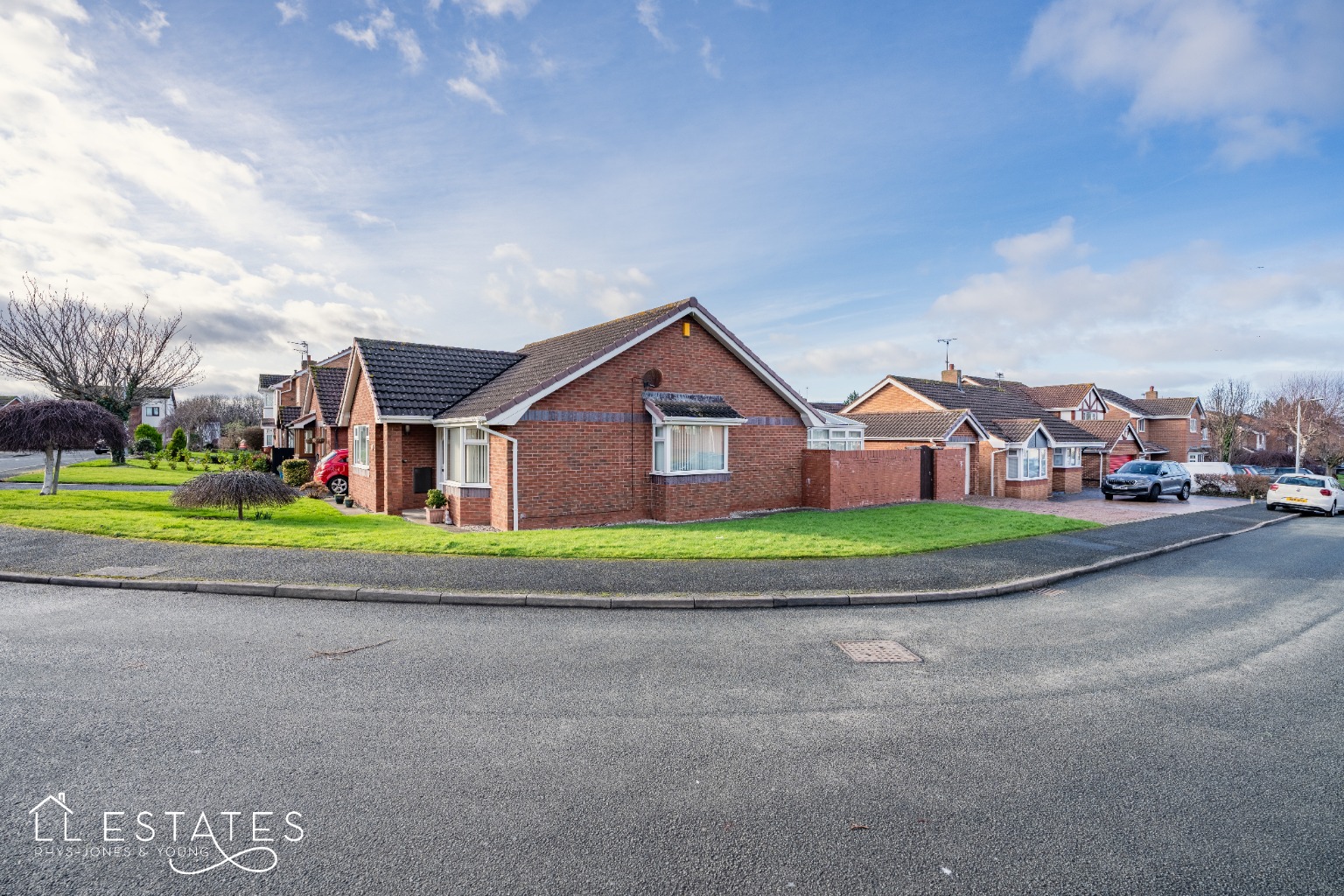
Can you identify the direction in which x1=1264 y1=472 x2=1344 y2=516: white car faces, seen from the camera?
facing away from the viewer and to the right of the viewer

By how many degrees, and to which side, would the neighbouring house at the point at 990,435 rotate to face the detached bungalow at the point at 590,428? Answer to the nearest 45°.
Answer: approximately 90° to its right

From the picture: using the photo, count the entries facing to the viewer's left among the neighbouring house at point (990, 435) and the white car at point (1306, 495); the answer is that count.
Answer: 0

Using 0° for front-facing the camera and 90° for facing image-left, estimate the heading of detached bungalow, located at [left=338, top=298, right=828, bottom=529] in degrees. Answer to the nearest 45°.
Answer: approximately 45°

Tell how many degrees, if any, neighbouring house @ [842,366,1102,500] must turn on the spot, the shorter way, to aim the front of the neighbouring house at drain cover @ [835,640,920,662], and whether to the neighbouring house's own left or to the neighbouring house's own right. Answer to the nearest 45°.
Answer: approximately 45° to the neighbouring house's own right

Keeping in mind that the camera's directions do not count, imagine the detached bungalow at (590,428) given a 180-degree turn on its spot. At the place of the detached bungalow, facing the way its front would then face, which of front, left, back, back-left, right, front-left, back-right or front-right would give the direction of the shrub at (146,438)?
left

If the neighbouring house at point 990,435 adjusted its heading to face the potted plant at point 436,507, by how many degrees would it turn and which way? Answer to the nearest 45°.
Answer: approximately 90° to its right

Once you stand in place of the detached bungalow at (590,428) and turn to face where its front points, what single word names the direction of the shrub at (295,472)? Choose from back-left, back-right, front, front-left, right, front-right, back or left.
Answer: right

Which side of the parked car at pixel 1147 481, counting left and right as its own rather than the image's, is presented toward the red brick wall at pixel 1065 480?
right

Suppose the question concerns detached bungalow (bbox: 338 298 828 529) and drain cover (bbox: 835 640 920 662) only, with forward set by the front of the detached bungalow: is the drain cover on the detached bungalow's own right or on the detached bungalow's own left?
on the detached bungalow's own left

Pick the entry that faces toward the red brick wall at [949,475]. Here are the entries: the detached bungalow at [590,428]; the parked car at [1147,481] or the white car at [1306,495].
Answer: the parked car

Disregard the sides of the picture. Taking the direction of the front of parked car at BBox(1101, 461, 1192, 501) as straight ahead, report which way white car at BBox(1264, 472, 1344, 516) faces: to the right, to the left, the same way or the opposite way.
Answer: the opposite way

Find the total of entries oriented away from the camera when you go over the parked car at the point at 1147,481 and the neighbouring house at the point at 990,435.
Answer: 0

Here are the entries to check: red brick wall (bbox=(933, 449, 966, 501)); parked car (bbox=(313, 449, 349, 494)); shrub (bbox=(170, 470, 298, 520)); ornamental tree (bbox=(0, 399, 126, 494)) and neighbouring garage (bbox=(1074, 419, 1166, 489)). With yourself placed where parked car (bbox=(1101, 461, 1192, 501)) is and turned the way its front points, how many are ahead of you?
4
